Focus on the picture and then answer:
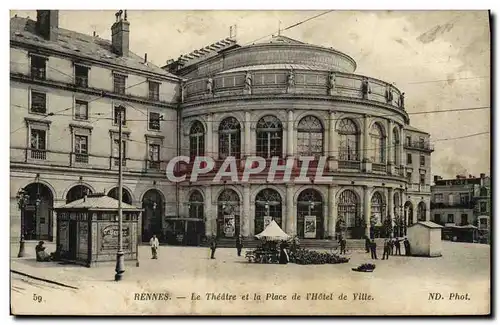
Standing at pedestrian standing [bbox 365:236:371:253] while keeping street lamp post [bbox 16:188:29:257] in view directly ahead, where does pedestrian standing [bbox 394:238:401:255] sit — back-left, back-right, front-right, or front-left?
back-left
